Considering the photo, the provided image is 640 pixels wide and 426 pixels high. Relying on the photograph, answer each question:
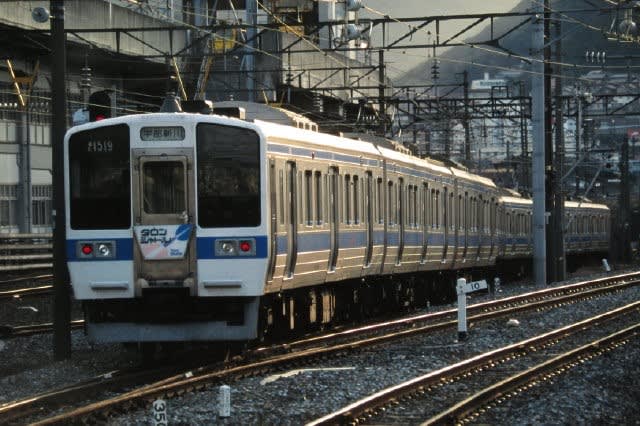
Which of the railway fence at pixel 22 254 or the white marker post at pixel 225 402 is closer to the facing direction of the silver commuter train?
the white marker post

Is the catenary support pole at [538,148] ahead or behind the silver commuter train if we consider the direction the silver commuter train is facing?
behind

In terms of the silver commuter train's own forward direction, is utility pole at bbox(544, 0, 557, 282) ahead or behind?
behind

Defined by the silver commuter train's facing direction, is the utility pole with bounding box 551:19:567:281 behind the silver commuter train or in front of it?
behind

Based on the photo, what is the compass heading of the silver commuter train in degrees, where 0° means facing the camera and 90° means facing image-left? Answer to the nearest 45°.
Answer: approximately 0°

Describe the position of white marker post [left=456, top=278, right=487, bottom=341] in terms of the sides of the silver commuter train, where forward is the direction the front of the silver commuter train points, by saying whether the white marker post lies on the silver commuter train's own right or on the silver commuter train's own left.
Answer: on the silver commuter train's own left

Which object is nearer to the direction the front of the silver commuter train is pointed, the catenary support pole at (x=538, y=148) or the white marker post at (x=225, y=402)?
the white marker post
